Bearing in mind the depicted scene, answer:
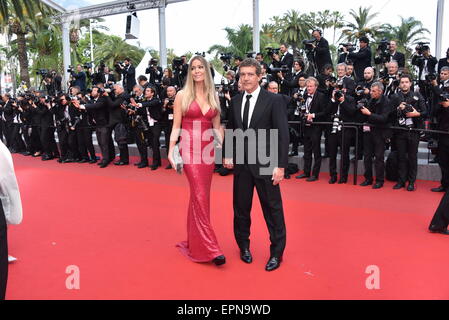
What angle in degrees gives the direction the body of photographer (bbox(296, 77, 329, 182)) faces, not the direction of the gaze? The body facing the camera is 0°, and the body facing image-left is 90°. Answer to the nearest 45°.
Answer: approximately 45°

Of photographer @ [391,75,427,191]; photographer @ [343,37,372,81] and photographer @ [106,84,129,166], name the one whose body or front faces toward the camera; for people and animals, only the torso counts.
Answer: photographer @ [391,75,427,191]

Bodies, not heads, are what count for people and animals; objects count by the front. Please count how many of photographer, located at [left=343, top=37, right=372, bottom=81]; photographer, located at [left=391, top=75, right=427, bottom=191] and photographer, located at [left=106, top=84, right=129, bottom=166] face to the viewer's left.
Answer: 2

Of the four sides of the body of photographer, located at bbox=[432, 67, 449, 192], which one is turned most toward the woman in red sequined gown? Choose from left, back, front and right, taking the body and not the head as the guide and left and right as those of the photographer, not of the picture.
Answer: front

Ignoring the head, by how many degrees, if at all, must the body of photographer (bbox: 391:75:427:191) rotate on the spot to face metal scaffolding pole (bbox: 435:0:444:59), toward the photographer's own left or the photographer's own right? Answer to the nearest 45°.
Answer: approximately 180°

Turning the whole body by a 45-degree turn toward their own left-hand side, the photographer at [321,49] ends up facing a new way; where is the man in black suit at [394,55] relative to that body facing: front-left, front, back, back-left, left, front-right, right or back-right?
left

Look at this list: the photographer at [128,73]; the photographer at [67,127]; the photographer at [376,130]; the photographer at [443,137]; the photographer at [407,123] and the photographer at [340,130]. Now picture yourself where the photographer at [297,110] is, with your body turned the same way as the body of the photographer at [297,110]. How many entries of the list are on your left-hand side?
4

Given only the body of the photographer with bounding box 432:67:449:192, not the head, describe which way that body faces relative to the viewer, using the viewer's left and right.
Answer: facing the viewer and to the left of the viewer

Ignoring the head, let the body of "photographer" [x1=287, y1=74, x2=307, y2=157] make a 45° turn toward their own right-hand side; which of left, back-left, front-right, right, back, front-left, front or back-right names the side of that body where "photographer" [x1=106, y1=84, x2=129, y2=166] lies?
front
